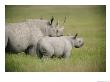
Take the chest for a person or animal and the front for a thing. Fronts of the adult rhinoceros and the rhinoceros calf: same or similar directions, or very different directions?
same or similar directions

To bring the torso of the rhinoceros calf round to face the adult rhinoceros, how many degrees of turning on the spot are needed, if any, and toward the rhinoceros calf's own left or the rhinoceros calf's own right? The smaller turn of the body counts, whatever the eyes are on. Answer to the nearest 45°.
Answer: approximately 180°

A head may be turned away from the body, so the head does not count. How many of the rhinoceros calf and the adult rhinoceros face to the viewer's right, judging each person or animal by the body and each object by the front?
2

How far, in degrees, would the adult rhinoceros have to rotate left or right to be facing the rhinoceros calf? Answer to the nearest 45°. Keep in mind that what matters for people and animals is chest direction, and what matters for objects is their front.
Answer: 0° — it already faces it

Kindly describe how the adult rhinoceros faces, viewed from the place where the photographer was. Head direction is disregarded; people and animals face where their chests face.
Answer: facing to the right of the viewer

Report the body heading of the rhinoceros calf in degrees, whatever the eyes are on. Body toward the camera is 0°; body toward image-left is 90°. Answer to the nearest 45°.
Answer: approximately 270°
